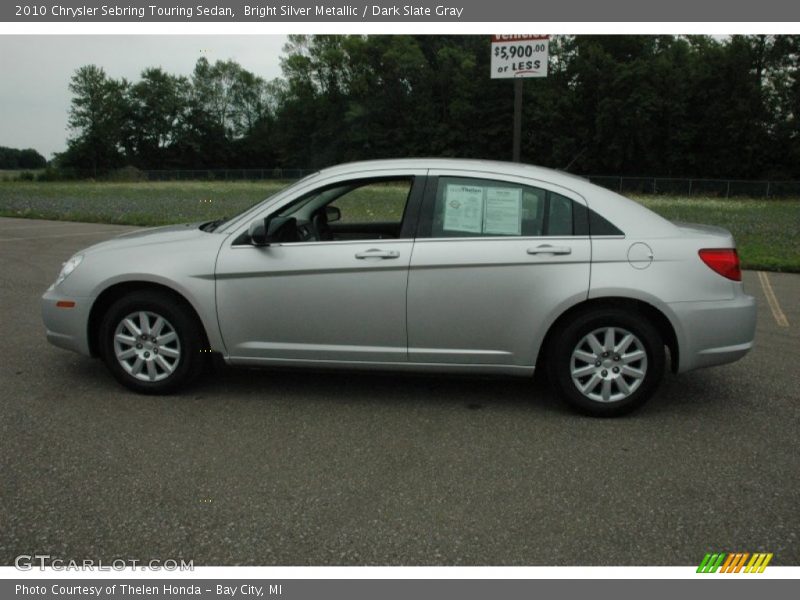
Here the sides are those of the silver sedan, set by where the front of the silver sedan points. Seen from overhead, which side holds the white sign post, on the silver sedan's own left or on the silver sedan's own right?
on the silver sedan's own right

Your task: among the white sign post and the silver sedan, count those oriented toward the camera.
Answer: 1

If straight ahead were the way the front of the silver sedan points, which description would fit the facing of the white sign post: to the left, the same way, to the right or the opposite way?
to the left

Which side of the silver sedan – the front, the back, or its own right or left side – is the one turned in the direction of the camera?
left

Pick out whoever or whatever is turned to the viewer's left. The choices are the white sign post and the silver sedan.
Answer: the silver sedan

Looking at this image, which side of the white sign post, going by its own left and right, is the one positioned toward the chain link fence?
back

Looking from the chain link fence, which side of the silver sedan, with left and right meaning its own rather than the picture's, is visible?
right

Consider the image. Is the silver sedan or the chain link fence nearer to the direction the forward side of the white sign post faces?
the silver sedan

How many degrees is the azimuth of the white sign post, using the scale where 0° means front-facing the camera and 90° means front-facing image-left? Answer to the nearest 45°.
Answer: approximately 0°

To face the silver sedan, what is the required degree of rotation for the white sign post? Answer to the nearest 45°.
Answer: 0° — it already faces it
